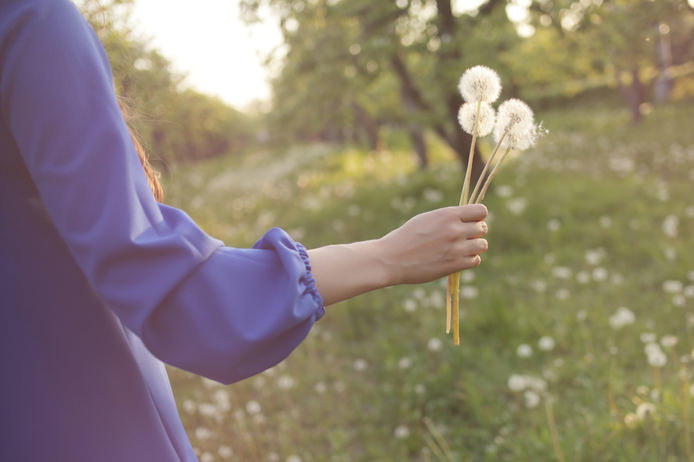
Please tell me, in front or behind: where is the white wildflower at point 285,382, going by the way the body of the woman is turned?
in front

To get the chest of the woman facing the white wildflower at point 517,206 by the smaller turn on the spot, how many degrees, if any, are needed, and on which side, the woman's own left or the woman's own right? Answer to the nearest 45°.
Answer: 0° — they already face it

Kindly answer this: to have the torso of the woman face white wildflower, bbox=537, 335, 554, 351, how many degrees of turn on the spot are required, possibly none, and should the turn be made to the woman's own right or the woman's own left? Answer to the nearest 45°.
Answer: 0° — they already face it

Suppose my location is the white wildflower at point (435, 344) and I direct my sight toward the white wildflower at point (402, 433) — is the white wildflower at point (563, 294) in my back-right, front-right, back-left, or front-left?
back-left

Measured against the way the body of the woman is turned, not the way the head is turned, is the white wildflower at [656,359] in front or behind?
in front

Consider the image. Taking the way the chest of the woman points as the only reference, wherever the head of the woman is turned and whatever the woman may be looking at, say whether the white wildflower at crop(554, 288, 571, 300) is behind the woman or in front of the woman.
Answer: in front

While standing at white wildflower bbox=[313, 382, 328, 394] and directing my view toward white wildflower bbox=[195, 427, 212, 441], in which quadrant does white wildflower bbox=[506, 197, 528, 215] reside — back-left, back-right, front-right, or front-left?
back-right

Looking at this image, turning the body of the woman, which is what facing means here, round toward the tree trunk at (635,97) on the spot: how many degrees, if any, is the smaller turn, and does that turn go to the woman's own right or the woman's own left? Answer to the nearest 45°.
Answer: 0° — they already face it

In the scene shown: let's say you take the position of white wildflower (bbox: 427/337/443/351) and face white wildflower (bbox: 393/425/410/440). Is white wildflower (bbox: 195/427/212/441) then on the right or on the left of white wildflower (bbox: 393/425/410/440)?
right

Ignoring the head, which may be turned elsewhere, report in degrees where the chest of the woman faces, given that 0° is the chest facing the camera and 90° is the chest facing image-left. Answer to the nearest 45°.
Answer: approximately 225°
